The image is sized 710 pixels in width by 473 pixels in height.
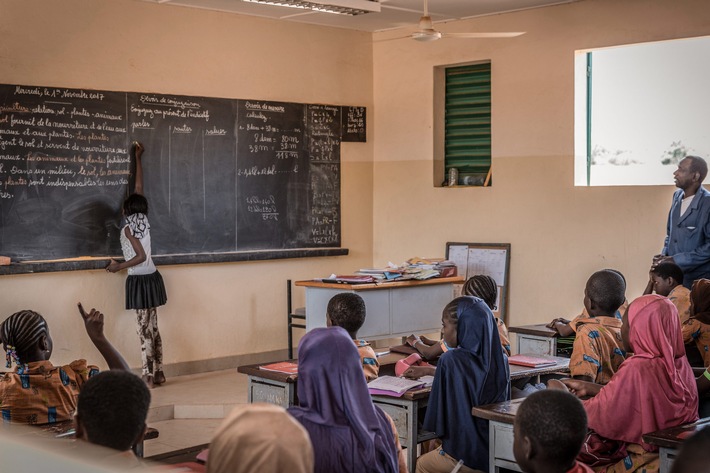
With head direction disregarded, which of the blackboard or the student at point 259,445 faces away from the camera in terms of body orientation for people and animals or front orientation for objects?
the student

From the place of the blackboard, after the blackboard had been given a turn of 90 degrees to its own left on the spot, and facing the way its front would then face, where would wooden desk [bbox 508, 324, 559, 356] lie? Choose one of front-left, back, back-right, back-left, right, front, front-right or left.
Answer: front-right

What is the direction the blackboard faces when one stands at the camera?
facing the viewer

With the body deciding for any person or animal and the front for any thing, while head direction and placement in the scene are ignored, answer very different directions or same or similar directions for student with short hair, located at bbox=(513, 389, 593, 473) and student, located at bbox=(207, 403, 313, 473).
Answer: same or similar directions

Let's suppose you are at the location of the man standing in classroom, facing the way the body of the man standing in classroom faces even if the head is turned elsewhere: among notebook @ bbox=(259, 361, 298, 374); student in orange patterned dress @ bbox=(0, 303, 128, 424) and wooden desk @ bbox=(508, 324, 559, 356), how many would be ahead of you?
3

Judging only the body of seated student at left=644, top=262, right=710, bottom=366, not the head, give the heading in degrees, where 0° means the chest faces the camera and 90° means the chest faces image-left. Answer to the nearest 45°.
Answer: approximately 90°

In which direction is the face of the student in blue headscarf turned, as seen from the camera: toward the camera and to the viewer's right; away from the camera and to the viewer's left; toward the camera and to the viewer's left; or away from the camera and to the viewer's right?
away from the camera and to the viewer's left

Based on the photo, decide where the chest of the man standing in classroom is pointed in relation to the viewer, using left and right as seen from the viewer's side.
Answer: facing the viewer and to the left of the viewer

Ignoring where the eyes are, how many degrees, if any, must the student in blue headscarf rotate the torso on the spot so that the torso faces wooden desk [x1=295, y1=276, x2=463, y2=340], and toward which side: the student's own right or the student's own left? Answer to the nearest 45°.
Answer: approximately 45° to the student's own right

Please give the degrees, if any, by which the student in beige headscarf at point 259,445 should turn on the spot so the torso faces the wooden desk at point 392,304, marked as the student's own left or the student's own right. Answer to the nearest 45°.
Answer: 0° — they already face it

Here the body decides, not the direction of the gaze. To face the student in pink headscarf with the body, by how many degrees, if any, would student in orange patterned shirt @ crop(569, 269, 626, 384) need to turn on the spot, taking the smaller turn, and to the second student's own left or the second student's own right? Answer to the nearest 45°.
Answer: approximately 135° to the second student's own left

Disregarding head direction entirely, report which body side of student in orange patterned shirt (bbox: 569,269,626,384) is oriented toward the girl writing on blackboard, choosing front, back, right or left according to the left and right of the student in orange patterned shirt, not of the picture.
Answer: front

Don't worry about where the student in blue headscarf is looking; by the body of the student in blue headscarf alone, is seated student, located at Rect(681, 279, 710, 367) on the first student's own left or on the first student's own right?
on the first student's own right

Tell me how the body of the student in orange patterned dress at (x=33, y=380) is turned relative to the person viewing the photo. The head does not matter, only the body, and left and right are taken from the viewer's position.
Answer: facing away from the viewer and to the right of the viewer

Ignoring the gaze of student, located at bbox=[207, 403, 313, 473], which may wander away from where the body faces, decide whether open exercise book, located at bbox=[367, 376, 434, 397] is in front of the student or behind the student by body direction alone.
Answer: in front

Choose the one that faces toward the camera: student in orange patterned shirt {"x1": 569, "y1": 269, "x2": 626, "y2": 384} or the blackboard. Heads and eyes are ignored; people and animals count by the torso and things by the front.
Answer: the blackboard

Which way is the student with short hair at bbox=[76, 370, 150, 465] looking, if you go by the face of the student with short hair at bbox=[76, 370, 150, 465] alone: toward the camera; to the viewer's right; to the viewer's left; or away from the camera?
away from the camera

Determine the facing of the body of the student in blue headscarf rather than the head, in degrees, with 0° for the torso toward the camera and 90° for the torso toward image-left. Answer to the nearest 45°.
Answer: approximately 135°

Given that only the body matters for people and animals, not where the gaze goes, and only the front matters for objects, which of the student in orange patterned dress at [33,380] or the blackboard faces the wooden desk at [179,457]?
the blackboard
